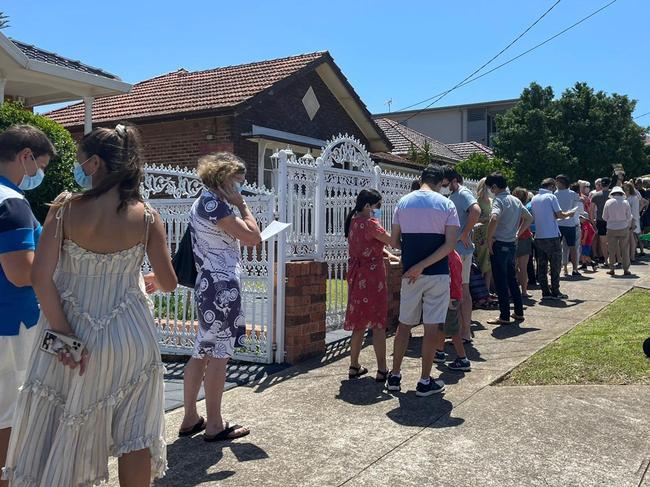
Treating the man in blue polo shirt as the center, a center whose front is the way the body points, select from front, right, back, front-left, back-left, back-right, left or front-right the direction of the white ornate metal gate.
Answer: front-left

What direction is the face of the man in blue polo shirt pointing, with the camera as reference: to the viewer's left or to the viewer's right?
to the viewer's right

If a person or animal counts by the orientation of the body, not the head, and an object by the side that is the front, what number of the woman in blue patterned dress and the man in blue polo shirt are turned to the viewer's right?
2

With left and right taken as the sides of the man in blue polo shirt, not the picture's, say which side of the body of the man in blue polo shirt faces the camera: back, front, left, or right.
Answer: right

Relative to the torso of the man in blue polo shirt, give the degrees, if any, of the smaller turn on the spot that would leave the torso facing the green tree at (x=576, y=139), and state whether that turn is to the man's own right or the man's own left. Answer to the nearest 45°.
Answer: approximately 45° to the man's own left

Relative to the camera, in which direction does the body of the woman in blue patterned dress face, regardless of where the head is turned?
to the viewer's right

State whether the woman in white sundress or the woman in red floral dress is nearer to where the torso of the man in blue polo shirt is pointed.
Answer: the woman in red floral dress

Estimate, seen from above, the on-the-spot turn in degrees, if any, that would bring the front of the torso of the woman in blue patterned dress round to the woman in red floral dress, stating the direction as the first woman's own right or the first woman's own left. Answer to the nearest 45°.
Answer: approximately 45° to the first woman's own left
